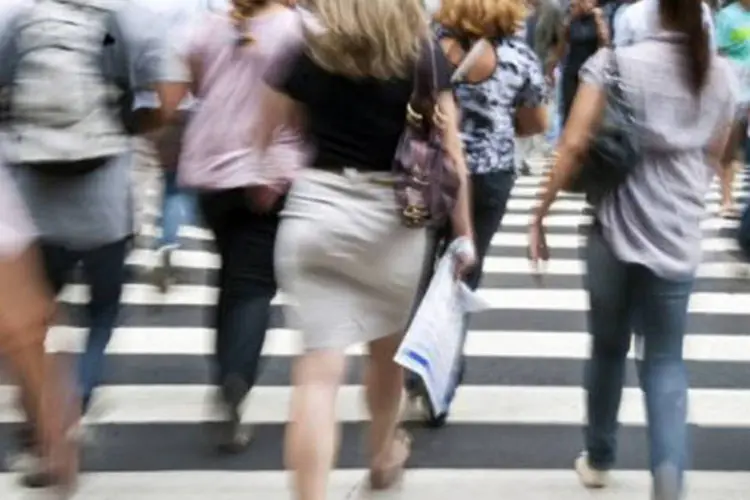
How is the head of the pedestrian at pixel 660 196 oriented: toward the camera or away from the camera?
away from the camera

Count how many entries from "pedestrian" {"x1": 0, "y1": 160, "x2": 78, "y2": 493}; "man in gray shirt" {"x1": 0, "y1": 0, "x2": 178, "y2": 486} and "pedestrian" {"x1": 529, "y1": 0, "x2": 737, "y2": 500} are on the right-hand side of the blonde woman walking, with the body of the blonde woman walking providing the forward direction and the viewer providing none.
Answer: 1

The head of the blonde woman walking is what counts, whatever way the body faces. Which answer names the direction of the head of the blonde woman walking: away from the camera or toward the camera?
away from the camera

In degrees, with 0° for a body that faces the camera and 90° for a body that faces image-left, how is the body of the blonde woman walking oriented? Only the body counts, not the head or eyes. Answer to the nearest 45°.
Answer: approximately 180°

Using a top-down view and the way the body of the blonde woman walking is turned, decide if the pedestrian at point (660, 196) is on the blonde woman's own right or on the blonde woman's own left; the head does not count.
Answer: on the blonde woman's own right

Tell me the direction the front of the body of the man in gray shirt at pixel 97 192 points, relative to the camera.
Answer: away from the camera

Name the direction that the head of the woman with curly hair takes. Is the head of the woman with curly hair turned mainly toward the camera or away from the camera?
away from the camera

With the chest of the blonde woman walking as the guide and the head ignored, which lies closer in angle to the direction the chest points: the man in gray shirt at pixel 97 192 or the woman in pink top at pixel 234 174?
the woman in pink top

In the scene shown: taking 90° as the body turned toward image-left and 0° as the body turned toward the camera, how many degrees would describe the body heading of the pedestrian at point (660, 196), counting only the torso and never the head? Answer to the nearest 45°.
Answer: approximately 180°
